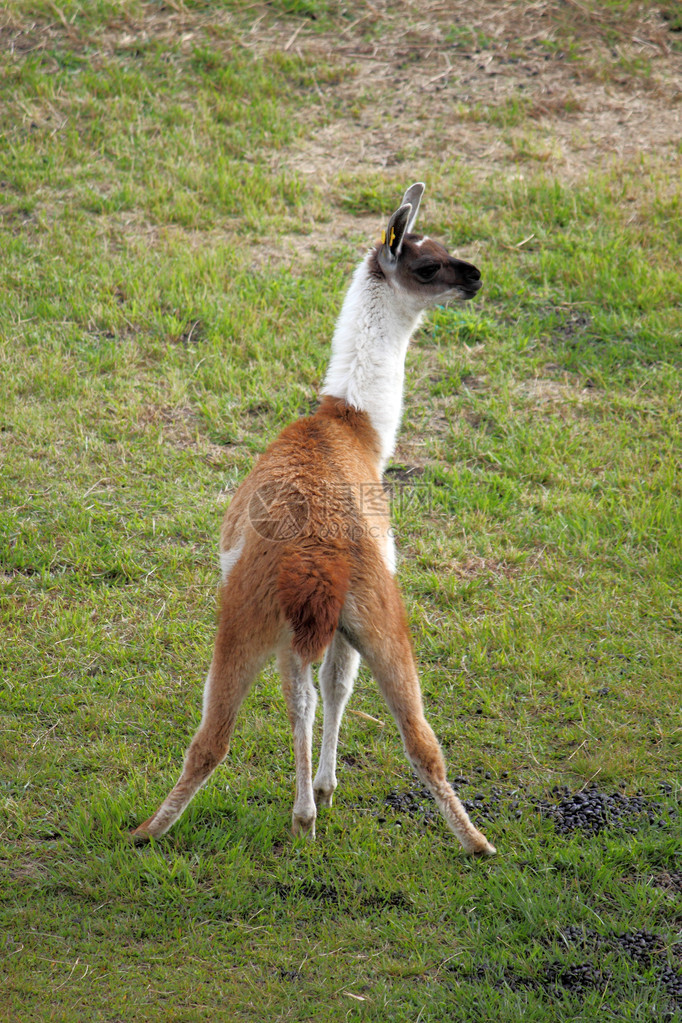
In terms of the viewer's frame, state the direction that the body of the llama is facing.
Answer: away from the camera
